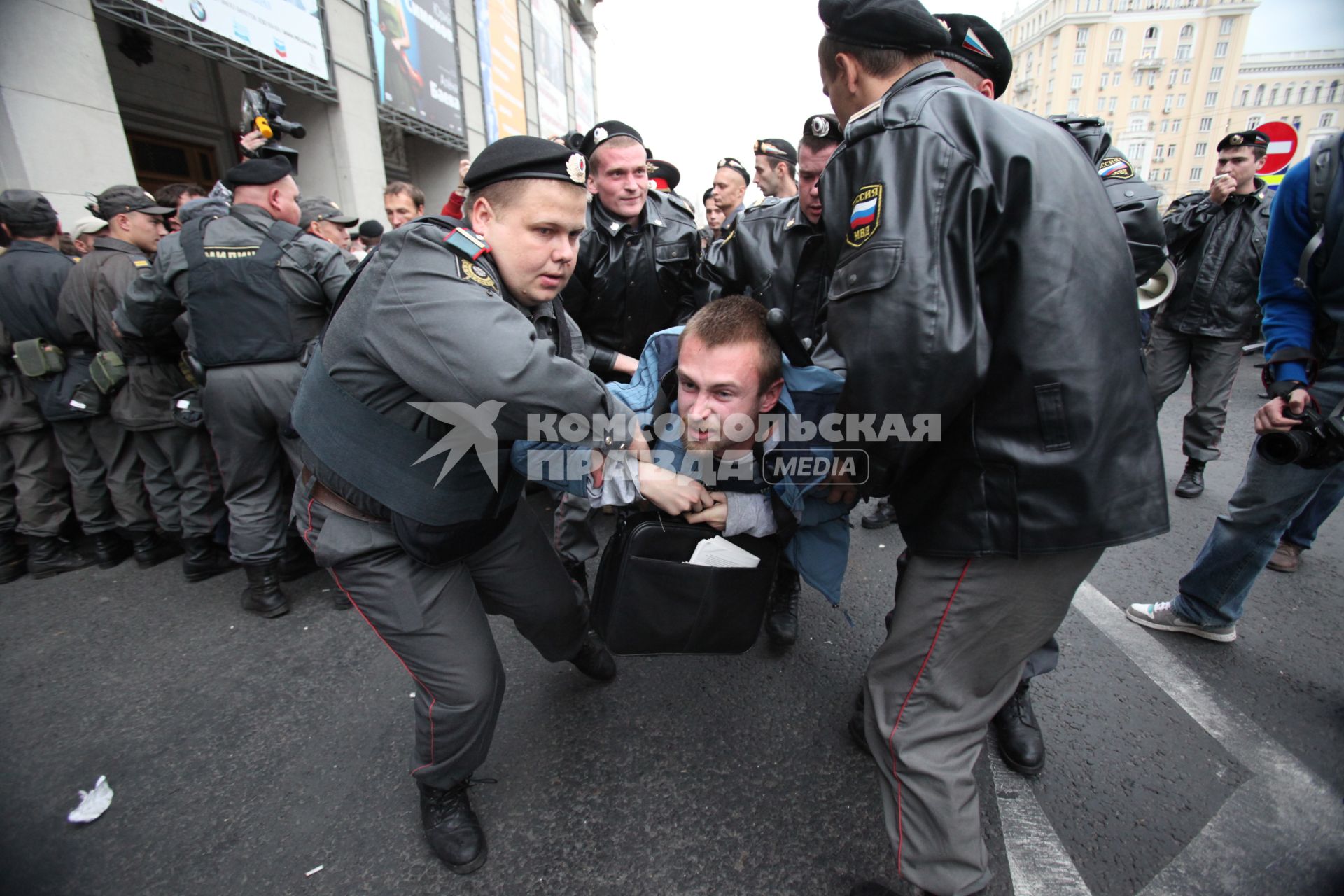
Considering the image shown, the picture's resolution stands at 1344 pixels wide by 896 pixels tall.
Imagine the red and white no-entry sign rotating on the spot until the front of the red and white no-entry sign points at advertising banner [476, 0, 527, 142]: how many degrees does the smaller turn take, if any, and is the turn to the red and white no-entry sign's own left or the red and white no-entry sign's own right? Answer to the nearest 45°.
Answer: approximately 90° to the red and white no-entry sign's own right

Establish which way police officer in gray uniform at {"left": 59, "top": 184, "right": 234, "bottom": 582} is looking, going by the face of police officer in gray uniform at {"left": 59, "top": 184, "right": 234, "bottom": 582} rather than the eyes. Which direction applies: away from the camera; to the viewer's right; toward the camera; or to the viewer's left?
to the viewer's right

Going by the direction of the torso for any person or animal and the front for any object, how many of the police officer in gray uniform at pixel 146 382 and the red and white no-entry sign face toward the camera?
1

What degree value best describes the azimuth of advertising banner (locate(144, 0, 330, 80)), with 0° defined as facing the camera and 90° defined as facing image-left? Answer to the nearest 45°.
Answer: approximately 315°

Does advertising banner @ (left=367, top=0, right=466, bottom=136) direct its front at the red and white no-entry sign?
yes
